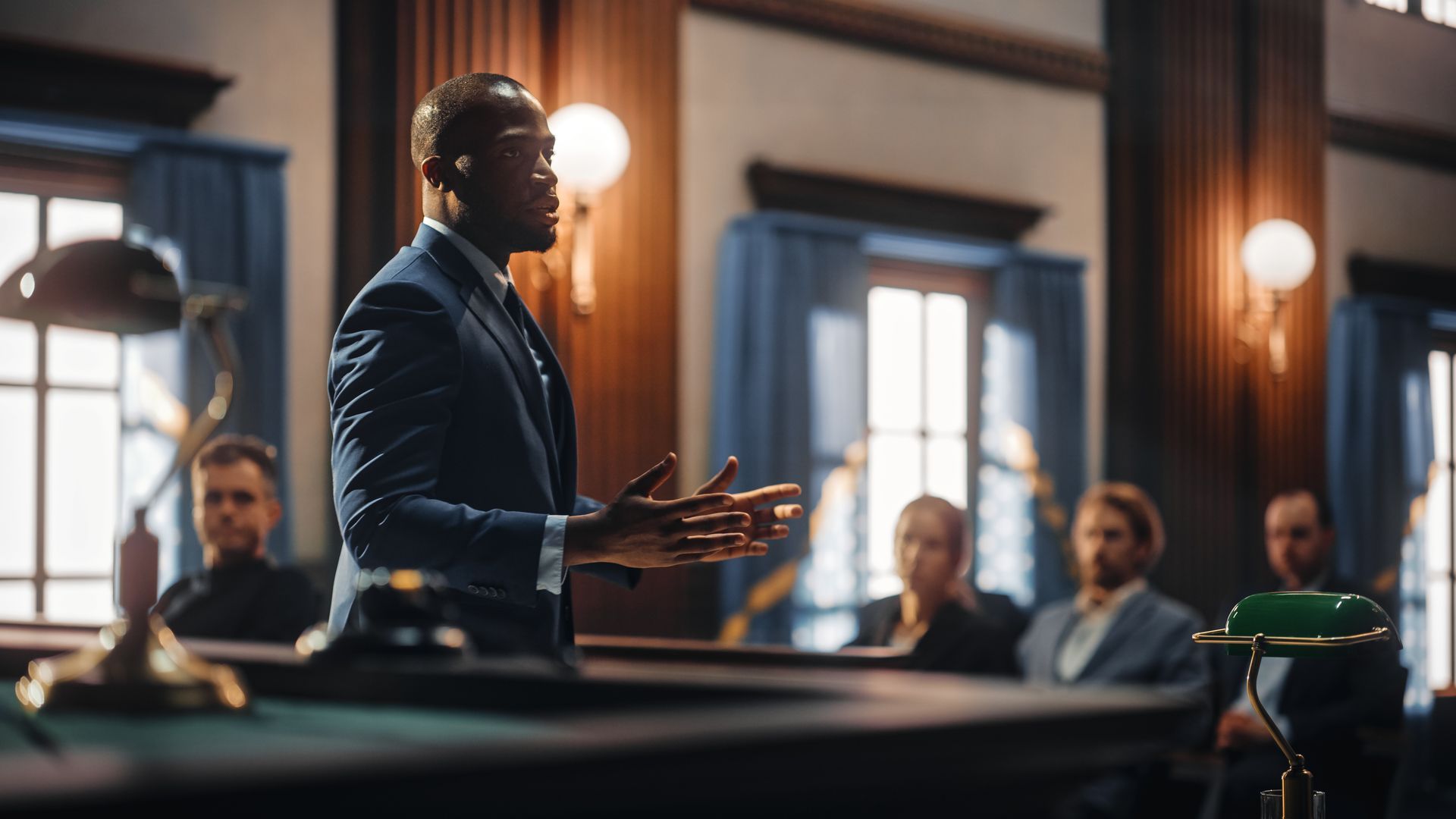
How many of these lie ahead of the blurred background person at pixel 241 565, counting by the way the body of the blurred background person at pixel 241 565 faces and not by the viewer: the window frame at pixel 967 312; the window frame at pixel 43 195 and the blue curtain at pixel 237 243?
0

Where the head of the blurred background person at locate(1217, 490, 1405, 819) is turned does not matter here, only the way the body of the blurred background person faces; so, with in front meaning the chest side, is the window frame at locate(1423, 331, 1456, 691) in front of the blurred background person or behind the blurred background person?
behind

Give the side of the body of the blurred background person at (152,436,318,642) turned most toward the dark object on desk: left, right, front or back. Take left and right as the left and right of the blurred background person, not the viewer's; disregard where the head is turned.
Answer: front

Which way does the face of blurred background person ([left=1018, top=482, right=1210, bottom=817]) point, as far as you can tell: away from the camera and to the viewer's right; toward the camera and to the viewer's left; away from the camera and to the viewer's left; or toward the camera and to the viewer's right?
toward the camera and to the viewer's left

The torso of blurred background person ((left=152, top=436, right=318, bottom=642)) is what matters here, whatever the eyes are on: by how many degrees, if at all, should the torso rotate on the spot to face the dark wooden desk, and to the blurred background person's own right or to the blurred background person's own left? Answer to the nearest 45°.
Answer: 0° — they already face it

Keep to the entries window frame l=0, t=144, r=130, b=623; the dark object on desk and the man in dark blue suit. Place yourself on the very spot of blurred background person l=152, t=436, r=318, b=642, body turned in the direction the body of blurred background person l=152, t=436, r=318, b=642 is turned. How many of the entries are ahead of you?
2

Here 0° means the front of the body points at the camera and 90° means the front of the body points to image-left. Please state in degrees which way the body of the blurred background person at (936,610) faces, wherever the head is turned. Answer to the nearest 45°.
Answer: approximately 45°

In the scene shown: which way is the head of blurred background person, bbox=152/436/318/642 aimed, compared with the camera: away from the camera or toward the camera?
toward the camera

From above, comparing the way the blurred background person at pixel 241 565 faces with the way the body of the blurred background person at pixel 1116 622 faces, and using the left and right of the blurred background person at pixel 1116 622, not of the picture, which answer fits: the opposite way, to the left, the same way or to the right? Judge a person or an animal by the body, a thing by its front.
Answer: to the left

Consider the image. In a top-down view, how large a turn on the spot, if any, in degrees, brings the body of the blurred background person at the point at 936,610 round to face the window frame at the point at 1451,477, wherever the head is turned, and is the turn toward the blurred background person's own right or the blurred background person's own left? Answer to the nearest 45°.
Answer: approximately 180°

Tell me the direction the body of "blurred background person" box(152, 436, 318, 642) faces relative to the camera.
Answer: toward the camera

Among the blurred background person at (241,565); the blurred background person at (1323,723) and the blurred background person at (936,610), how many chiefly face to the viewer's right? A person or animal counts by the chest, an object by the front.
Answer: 0

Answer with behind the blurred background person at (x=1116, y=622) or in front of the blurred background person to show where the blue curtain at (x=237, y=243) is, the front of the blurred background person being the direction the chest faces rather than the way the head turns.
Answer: in front

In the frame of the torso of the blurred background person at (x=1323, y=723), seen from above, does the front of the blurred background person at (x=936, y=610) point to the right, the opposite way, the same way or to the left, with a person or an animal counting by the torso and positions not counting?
the same way

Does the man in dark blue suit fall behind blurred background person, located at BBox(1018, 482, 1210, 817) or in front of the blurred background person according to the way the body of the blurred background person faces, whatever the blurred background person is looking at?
in front

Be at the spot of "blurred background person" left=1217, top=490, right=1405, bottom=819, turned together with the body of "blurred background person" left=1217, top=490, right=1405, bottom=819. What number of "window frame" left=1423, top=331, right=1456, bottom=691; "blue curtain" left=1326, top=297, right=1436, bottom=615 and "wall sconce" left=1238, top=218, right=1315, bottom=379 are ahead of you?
0

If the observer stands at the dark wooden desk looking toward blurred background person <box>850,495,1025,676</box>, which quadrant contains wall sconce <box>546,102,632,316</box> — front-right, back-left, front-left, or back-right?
front-left

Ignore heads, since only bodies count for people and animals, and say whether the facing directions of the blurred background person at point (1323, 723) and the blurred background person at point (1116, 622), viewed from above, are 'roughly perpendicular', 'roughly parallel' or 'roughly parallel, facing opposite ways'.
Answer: roughly parallel

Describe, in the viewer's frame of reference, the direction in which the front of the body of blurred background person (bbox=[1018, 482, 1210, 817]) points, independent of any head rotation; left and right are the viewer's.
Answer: facing the viewer and to the left of the viewer
